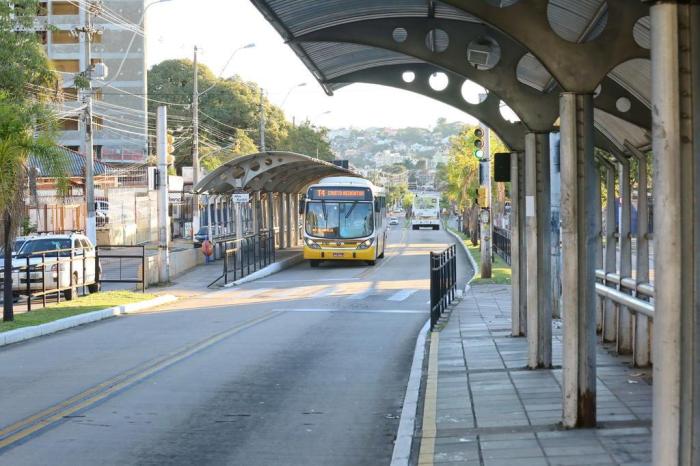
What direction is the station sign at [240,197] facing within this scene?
toward the camera

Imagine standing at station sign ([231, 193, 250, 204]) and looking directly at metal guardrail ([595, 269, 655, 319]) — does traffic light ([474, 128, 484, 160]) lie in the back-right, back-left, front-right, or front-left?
front-left

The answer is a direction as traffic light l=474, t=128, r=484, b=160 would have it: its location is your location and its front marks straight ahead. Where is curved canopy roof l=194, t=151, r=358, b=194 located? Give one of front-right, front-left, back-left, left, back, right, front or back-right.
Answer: back-right

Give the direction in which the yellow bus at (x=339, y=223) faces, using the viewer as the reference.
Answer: facing the viewer

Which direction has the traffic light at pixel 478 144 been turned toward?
toward the camera

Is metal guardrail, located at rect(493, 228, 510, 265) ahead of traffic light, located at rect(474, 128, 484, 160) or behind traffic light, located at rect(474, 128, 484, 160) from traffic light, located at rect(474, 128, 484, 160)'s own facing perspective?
behind

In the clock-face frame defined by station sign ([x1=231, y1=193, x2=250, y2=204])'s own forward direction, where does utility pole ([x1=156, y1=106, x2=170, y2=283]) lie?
The utility pole is roughly at 1 o'clock from the station sign.

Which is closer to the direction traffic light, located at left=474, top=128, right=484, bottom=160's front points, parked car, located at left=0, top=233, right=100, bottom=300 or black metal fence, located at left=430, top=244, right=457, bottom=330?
the black metal fence

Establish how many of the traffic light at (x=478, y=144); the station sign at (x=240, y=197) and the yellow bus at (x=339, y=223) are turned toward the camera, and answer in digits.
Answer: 3

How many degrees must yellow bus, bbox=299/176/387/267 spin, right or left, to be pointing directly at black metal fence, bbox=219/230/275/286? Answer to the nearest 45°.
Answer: approximately 45° to its right

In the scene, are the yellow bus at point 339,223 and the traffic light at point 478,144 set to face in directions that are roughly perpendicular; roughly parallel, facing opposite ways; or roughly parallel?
roughly parallel

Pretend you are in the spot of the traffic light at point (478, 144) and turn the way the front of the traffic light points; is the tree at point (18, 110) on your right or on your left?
on your right

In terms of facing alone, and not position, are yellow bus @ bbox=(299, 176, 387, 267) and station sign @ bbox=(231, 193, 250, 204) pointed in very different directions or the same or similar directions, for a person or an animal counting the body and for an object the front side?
same or similar directions
